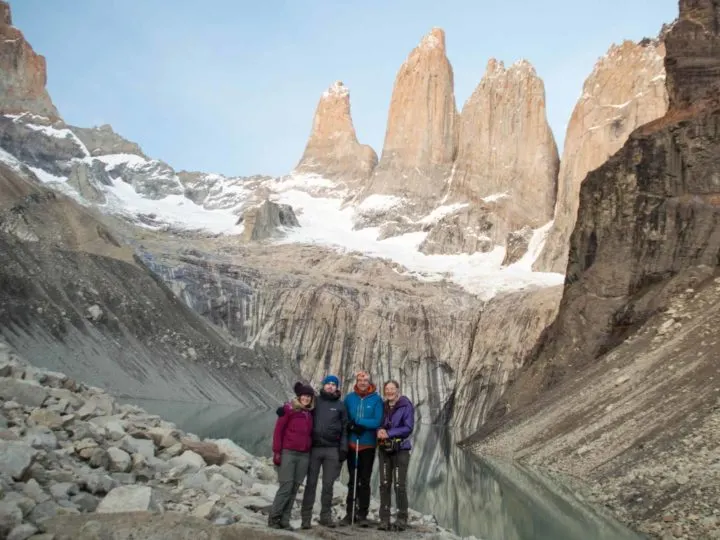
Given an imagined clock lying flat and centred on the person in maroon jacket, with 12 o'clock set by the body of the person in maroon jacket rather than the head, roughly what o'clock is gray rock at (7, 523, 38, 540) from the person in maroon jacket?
The gray rock is roughly at 3 o'clock from the person in maroon jacket.

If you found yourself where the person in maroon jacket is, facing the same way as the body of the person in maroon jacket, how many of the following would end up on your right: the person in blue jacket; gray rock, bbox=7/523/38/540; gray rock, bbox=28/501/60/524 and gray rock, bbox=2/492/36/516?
3

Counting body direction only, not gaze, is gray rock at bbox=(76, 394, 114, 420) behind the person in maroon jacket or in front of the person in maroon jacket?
behind

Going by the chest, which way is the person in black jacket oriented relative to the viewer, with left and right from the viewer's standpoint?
facing the viewer

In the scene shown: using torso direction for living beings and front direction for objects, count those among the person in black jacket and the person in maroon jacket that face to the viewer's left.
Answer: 0

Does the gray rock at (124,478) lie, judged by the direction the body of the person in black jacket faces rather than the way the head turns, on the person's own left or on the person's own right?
on the person's own right

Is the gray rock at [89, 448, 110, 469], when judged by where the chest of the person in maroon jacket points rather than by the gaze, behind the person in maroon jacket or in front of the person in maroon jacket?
behind

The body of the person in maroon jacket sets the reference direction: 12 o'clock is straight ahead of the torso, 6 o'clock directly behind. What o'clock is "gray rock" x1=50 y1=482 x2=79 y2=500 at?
The gray rock is roughly at 4 o'clock from the person in maroon jacket.

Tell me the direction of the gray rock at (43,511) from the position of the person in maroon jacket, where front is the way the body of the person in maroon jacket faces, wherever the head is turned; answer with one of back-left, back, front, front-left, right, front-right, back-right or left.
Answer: right

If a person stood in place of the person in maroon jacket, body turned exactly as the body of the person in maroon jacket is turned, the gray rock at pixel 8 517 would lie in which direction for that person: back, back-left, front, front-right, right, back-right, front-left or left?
right

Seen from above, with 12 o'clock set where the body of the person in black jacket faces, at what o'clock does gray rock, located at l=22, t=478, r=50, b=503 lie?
The gray rock is roughly at 2 o'clock from the person in black jacket.

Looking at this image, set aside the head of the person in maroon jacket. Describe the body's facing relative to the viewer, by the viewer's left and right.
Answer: facing the viewer and to the right of the viewer
